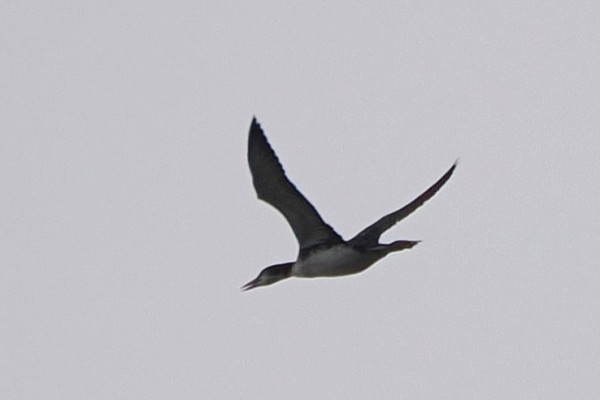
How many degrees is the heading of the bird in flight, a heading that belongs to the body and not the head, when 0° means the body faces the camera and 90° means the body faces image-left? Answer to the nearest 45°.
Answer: approximately 90°
